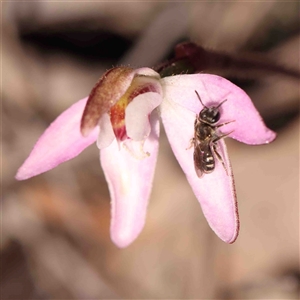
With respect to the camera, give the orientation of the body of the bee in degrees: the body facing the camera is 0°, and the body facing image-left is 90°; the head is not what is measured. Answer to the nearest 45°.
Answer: approximately 180°
